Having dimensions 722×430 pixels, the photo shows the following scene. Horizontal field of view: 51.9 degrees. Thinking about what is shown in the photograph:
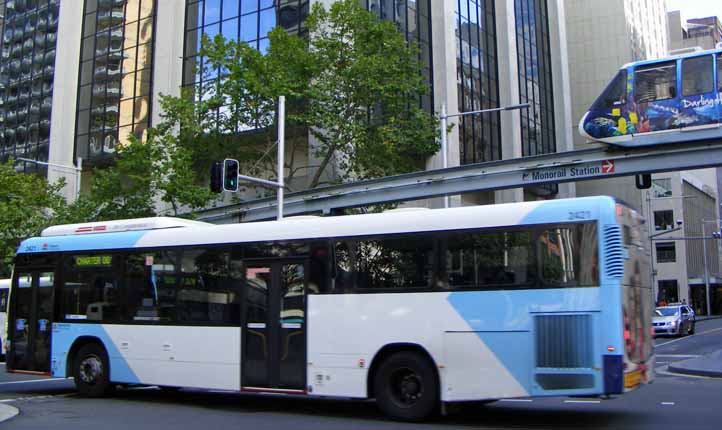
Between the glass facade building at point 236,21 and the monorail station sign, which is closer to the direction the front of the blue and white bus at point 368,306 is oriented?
the glass facade building

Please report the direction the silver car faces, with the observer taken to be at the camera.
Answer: facing the viewer and to the left of the viewer

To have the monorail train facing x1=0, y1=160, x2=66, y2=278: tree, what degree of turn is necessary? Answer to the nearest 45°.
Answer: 0° — it already faces it

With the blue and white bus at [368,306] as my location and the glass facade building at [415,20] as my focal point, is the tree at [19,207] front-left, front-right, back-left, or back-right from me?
front-left

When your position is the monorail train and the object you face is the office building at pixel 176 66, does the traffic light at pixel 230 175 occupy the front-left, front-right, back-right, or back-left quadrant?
front-left

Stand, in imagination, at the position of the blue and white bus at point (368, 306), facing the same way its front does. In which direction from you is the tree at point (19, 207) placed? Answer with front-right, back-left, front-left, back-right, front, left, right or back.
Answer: front

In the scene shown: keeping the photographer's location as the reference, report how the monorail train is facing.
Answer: facing to the left of the viewer

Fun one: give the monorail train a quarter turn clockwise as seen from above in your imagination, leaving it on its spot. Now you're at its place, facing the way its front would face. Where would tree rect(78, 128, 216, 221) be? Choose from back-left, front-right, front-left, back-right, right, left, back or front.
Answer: left

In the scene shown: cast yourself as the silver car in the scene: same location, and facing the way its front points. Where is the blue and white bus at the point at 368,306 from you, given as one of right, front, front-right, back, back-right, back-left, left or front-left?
front-left

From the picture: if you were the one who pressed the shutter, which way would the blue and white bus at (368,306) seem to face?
facing away from the viewer and to the left of the viewer

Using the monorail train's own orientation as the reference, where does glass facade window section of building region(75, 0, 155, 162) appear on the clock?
The glass facade window section of building is roughly at 1 o'clock from the monorail train.
